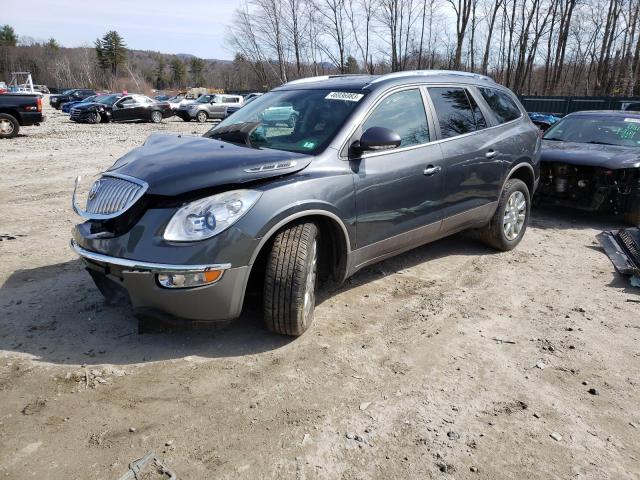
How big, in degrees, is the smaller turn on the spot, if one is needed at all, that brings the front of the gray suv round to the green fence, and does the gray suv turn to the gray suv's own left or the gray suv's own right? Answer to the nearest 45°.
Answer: approximately 180°

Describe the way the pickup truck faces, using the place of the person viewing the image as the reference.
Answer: facing to the left of the viewer

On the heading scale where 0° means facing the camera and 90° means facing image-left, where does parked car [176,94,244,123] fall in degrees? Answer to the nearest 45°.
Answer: approximately 45°

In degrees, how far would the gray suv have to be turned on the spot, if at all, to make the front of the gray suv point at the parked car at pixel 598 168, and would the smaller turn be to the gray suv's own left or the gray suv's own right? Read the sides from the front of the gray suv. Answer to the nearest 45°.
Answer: approximately 180°

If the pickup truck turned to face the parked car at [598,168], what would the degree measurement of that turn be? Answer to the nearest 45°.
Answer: approximately 135° to its left

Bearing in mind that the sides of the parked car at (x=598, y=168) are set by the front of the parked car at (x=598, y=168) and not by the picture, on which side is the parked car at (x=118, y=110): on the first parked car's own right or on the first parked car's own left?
on the first parked car's own right

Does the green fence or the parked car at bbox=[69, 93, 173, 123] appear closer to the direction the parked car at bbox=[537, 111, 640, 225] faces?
the parked car
